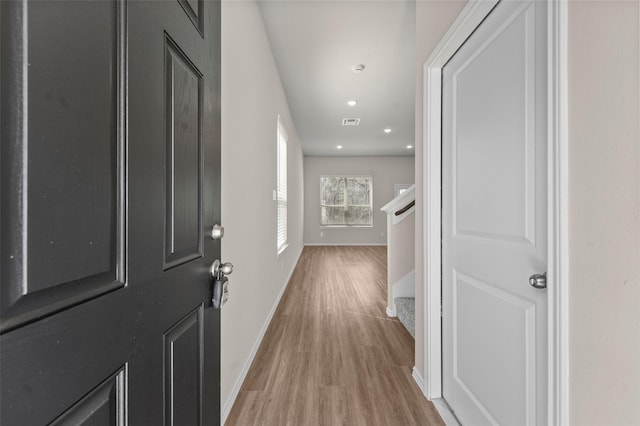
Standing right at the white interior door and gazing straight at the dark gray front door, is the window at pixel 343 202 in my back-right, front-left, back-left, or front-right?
back-right

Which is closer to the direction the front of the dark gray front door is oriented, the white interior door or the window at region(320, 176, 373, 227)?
the white interior door

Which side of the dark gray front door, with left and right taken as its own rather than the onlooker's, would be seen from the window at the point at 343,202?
left

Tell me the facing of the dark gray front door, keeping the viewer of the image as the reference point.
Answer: facing the viewer and to the right of the viewer

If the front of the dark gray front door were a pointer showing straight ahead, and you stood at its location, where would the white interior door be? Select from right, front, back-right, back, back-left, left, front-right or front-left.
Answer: front-left

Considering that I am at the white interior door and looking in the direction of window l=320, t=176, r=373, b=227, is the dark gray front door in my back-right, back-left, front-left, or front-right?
back-left
